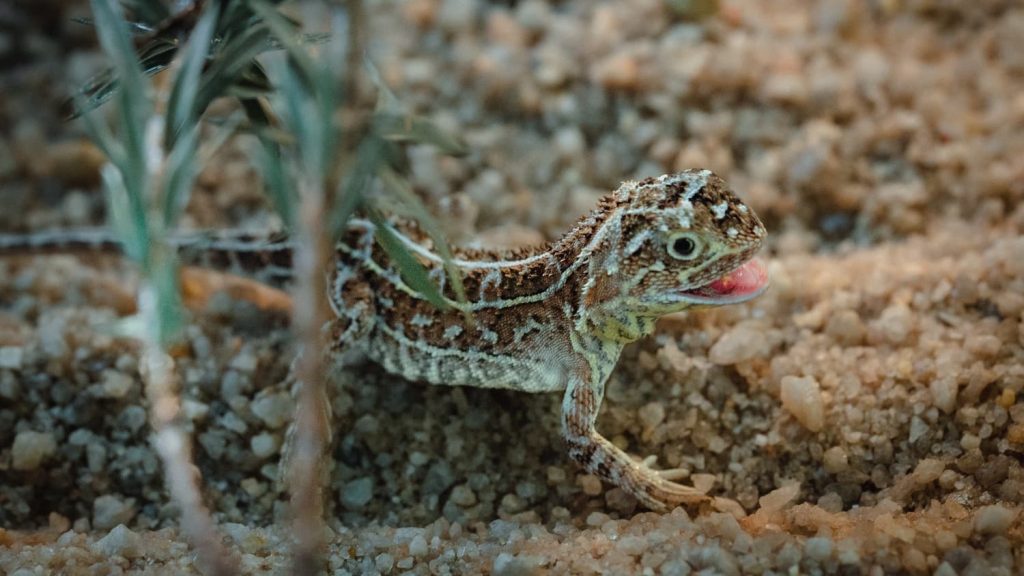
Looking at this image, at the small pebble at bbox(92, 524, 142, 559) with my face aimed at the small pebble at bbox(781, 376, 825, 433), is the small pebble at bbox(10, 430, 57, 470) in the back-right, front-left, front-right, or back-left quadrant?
back-left

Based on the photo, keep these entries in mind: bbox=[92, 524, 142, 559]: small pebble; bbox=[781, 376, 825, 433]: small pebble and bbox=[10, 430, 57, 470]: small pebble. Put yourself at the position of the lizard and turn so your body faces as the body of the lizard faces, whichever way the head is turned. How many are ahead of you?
1

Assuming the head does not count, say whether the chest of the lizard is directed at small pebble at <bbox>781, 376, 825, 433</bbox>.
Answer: yes

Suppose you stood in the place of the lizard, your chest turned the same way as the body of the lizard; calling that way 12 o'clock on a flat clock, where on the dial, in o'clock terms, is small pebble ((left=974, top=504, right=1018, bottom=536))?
The small pebble is roughly at 1 o'clock from the lizard.

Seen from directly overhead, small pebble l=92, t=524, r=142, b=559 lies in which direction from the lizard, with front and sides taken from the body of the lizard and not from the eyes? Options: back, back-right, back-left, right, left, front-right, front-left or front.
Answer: back

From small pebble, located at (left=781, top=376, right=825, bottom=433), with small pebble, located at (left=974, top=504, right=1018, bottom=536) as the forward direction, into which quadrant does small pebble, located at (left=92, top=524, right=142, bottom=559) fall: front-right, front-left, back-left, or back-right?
back-right

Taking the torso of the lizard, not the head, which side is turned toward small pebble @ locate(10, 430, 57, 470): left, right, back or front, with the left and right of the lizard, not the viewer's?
back

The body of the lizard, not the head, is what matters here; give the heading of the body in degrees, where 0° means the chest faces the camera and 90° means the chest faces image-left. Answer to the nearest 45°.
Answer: approximately 270°

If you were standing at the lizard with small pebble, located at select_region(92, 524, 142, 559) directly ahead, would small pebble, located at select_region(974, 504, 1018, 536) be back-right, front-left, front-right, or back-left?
back-left
